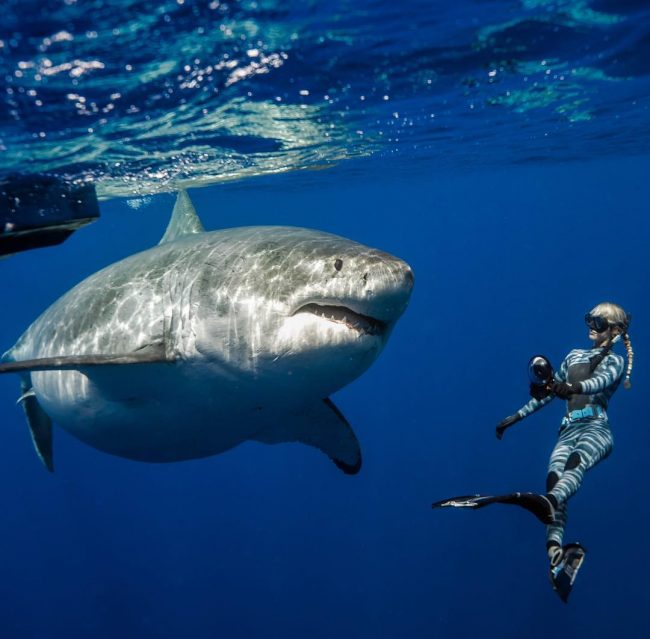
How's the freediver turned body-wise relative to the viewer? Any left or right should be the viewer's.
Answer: facing the viewer and to the left of the viewer

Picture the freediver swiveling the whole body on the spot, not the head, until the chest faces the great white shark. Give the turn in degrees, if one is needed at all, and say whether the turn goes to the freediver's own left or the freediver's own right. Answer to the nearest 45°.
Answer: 0° — they already face it

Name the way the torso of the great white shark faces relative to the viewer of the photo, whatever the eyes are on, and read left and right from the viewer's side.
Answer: facing the viewer and to the right of the viewer

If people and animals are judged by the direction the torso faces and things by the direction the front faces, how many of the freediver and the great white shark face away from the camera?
0

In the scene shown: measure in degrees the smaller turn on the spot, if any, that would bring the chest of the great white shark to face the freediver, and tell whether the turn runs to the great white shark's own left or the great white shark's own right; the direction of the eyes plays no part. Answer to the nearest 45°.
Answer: approximately 45° to the great white shark's own left
